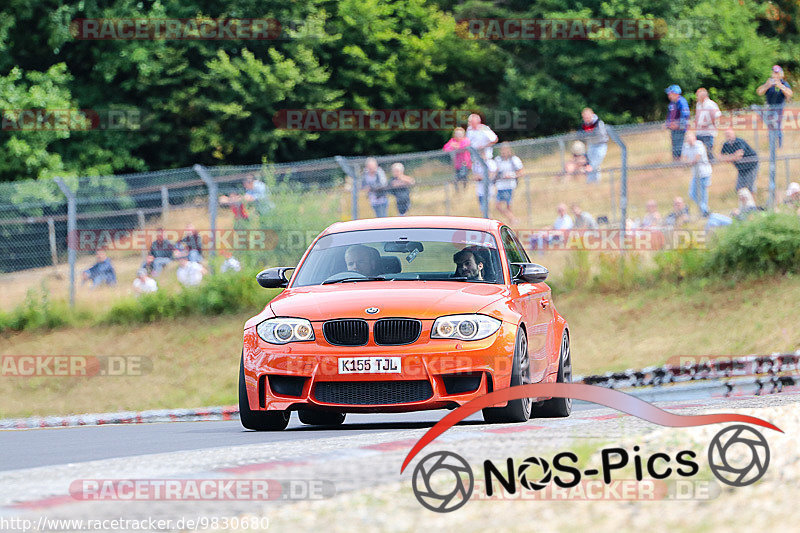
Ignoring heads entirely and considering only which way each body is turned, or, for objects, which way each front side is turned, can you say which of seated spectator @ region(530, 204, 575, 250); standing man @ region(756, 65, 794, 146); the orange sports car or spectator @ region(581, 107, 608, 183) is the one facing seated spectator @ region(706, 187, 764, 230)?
the standing man

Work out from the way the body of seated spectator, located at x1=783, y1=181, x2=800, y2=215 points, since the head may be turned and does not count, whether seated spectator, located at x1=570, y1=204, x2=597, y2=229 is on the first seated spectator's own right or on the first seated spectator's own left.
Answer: on the first seated spectator's own right

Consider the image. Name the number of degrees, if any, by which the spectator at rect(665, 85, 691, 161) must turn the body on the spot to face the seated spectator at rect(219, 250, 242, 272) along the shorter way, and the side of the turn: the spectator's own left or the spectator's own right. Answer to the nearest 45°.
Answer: approximately 45° to the spectator's own right

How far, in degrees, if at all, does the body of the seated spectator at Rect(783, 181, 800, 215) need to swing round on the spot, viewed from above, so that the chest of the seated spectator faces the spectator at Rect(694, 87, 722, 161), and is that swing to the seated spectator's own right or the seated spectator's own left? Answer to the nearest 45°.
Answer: approximately 90° to the seated spectator's own right

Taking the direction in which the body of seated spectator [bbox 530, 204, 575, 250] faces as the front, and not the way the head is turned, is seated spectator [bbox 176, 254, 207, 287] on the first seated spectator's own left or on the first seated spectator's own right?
on the first seated spectator's own right

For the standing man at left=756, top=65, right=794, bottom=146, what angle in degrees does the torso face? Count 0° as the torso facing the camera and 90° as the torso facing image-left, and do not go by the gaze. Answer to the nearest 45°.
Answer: approximately 0°

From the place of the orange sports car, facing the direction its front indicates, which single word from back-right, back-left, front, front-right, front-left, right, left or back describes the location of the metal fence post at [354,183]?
back

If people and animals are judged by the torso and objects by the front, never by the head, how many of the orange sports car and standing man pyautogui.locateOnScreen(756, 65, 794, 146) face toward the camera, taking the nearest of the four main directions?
2

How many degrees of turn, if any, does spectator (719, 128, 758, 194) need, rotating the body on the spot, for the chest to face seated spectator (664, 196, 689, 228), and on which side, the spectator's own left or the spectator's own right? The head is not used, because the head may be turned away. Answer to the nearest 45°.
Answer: approximately 45° to the spectator's own right

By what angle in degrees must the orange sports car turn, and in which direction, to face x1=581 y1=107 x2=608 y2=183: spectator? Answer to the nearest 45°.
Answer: approximately 180°
